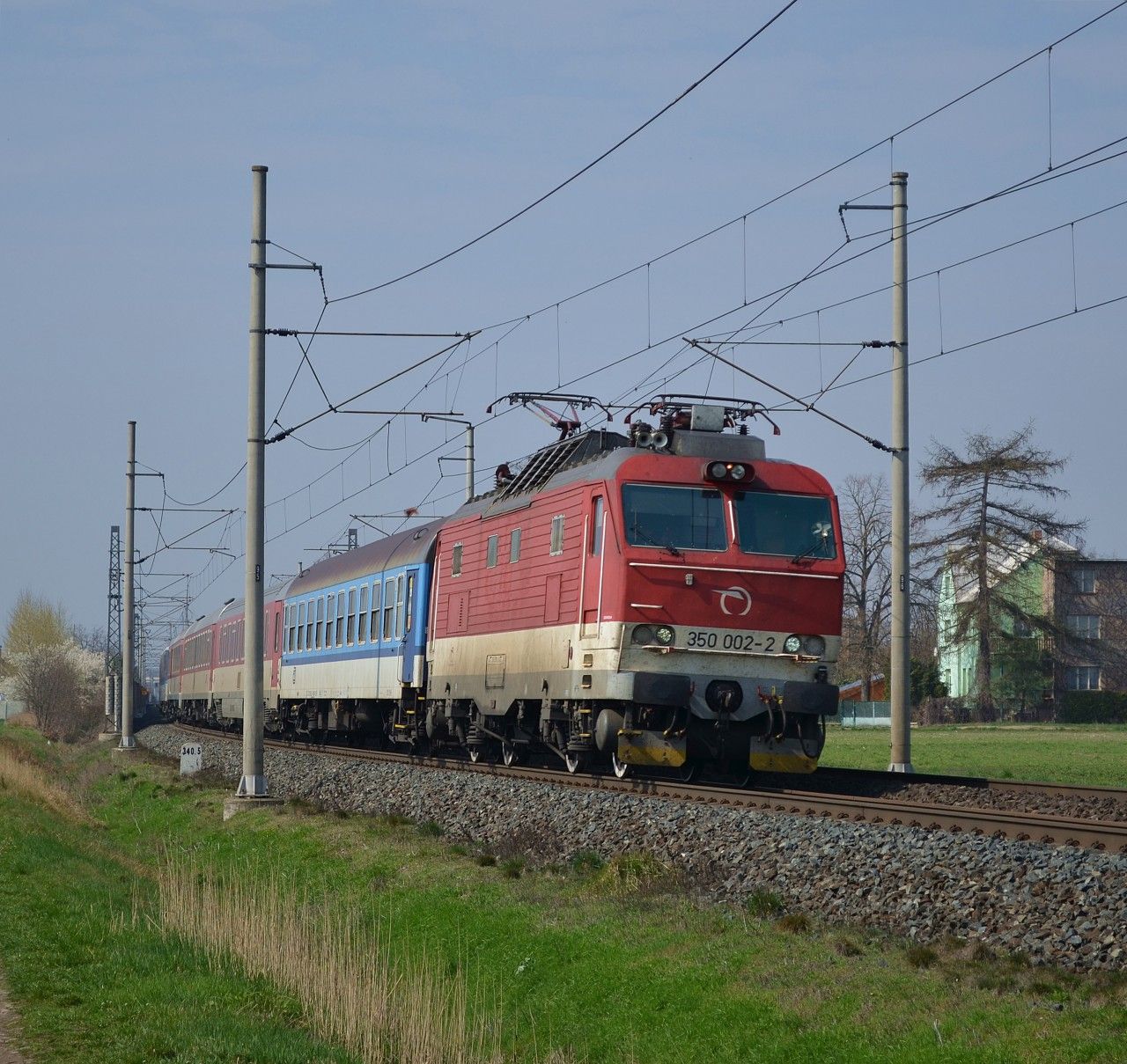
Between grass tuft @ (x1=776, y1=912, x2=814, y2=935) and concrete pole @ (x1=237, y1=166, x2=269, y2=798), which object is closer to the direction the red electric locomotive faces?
the grass tuft

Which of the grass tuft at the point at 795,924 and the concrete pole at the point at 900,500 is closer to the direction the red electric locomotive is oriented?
the grass tuft

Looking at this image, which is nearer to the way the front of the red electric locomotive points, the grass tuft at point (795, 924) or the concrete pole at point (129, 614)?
the grass tuft

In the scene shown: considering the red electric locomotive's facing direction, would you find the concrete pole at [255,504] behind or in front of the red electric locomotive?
behind

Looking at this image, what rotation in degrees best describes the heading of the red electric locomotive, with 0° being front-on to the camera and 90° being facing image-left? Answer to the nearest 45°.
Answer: approximately 315°
